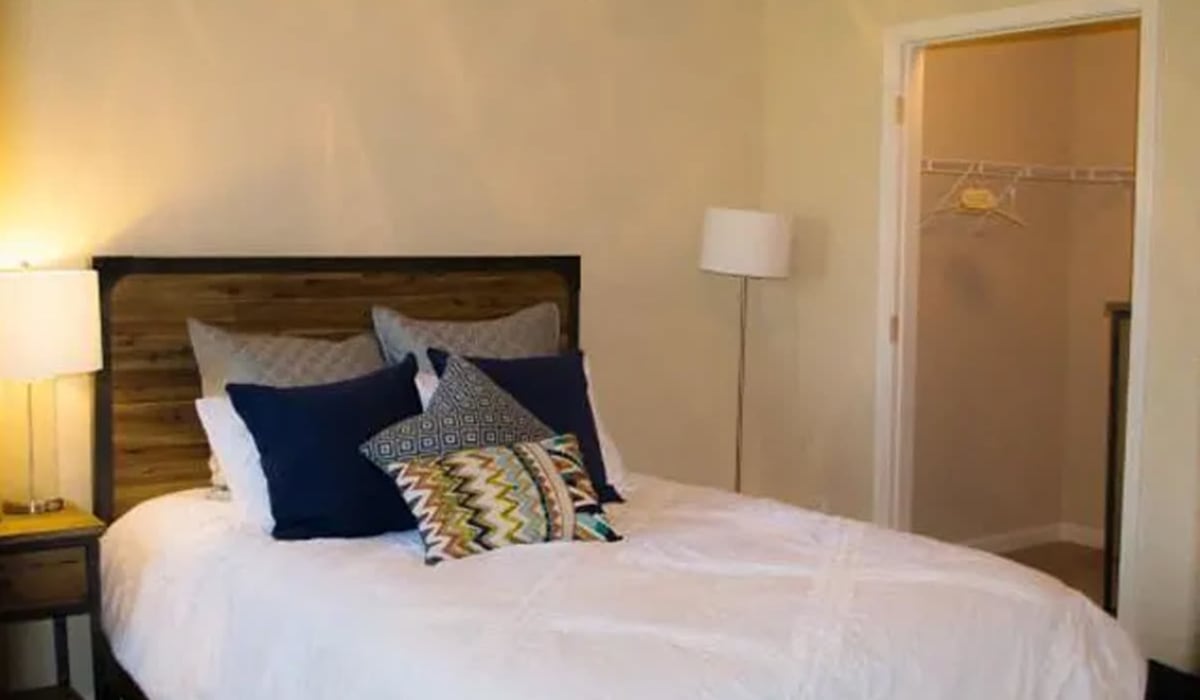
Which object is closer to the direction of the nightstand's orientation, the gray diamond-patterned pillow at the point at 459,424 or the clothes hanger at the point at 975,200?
the gray diamond-patterned pillow

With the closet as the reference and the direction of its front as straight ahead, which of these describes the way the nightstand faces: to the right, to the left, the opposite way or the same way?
to the left

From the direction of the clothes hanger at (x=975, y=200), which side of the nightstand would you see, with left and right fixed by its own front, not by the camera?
left

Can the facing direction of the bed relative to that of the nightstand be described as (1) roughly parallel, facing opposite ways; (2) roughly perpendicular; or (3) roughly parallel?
roughly parallel

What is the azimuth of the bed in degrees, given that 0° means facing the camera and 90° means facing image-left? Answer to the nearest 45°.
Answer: approximately 315°

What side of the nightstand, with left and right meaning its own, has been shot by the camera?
front

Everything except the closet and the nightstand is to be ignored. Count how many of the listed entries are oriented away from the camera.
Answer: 0

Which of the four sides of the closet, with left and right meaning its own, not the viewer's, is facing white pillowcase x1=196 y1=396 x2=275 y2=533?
front

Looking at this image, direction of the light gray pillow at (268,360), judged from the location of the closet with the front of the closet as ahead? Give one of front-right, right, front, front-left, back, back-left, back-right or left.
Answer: front

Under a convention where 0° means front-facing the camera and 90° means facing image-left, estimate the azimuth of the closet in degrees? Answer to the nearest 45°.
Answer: approximately 45°

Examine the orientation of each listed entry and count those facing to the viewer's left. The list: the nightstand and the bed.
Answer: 0
